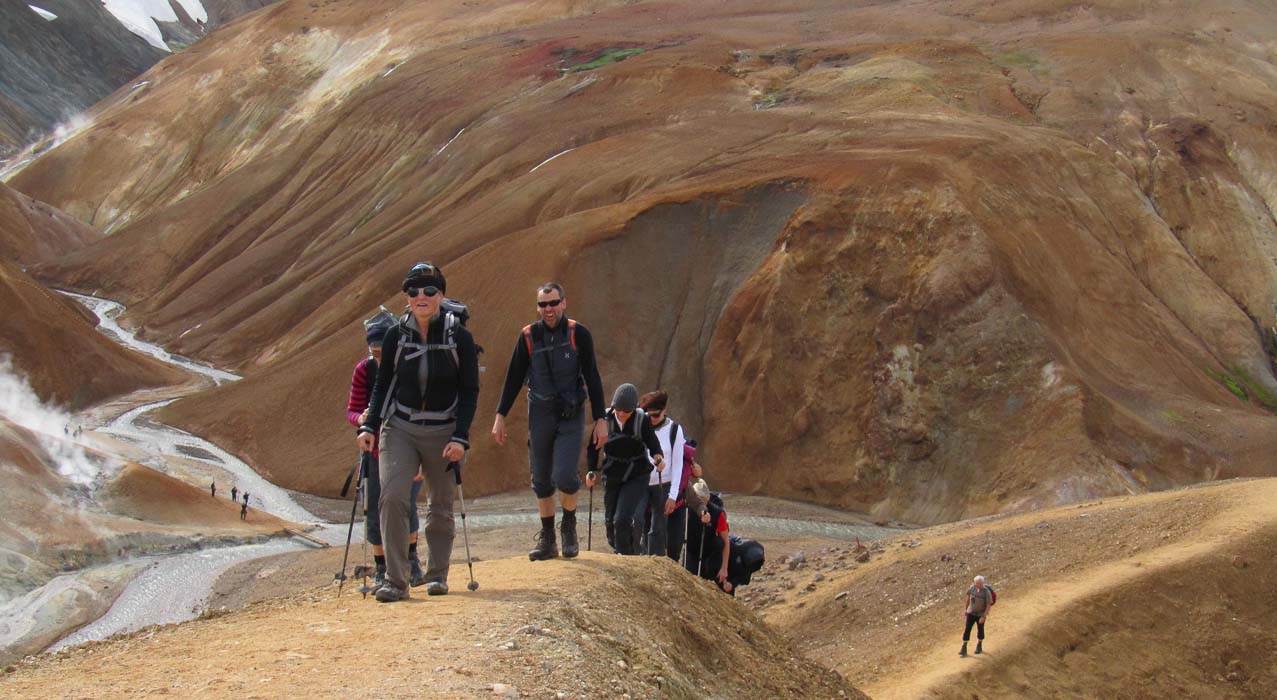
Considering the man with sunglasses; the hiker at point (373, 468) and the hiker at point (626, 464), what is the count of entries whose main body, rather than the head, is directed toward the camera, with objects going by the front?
3

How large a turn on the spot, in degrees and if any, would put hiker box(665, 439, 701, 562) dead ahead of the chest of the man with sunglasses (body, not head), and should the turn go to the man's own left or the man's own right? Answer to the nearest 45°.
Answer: approximately 135° to the man's own left

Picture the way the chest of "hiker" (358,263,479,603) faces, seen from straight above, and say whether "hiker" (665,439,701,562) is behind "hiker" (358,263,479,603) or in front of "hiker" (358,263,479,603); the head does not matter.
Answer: behind

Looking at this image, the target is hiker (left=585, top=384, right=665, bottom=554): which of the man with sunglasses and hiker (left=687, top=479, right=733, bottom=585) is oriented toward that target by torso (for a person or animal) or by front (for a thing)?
hiker (left=687, top=479, right=733, bottom=585)

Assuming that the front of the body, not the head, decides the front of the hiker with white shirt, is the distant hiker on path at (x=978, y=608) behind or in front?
behind

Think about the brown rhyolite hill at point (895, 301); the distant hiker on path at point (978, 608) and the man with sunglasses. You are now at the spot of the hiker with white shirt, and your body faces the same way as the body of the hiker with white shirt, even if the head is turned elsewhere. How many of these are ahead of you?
1

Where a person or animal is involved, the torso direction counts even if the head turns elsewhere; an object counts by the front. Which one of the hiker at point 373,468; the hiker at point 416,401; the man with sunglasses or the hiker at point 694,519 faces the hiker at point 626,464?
the hiker at point 694,519

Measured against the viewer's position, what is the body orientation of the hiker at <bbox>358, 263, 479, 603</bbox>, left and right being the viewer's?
facing the viewer

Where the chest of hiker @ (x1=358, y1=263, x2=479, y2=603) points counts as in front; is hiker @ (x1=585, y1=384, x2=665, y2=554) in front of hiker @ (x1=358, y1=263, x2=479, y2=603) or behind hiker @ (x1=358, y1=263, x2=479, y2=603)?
behind

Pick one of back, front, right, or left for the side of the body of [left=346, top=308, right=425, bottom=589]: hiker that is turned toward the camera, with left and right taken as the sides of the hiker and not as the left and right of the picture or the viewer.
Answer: front

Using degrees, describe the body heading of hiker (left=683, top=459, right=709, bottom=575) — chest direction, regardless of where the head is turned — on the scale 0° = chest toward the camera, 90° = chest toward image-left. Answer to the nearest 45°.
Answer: approximately 45°
